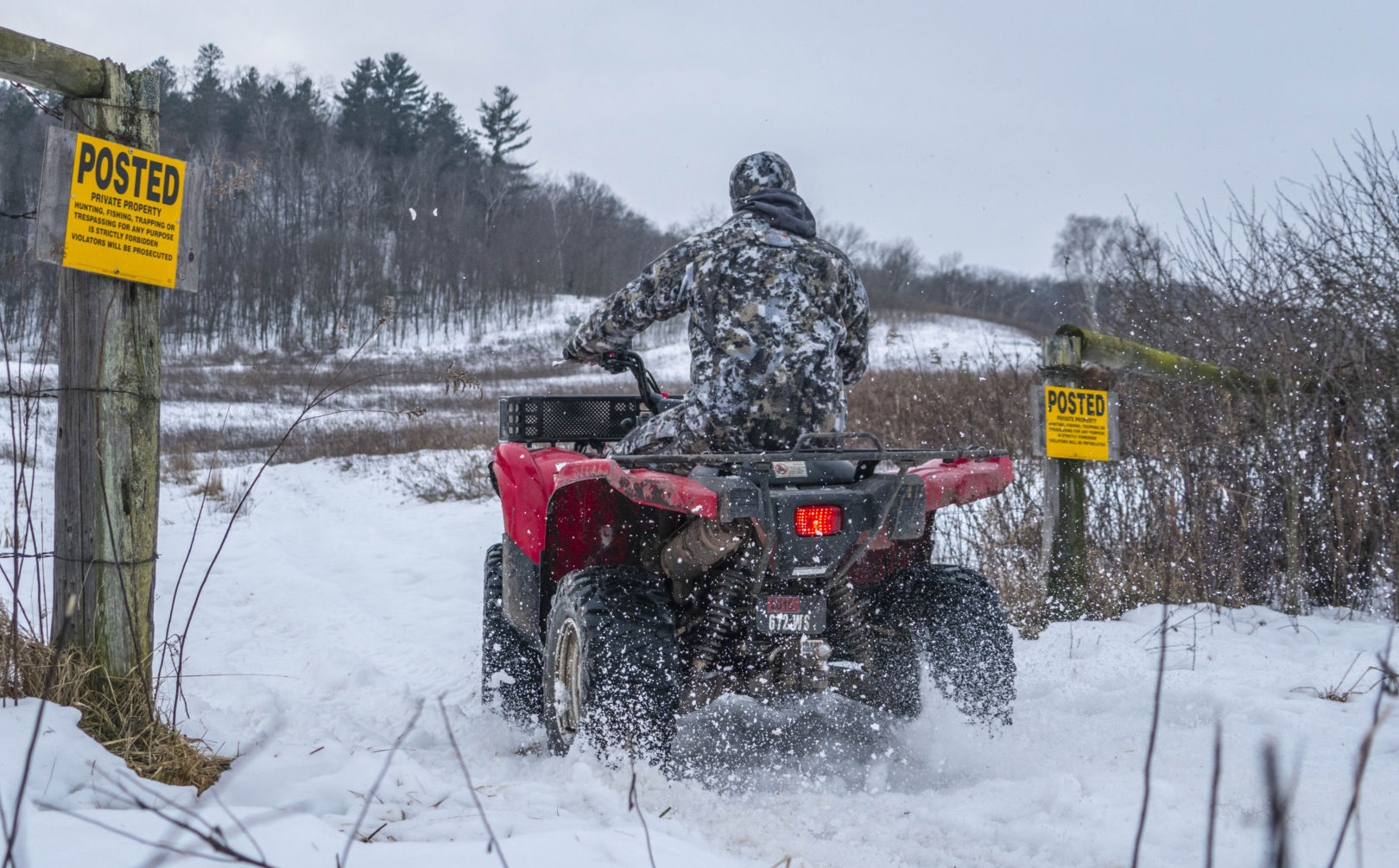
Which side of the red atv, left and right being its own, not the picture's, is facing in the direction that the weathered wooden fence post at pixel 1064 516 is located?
right

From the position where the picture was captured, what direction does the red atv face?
facing away from the viewer and to the left of the viewer

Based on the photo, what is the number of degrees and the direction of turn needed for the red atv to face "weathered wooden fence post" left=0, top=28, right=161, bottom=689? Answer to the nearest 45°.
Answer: approximately 45° to its left

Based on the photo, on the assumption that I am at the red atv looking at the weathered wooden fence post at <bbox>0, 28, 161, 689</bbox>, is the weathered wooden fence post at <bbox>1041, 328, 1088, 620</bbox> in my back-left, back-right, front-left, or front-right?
back-right

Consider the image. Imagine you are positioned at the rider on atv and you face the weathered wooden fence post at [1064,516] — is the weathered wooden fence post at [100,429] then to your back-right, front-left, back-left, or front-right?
back-left
